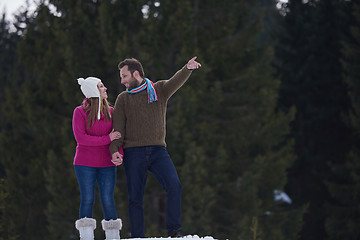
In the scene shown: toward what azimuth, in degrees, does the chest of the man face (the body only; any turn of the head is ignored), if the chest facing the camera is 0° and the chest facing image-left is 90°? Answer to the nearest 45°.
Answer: approximately 0°

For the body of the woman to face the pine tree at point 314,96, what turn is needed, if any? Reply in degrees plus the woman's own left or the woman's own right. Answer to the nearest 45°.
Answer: approximately 90° to the woman's own left

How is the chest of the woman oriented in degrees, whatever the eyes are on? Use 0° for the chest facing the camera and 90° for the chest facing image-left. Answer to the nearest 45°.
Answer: approximately 315°

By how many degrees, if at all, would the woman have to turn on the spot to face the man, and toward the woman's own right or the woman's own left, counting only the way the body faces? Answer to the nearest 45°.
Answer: approximately 45° to the woman's own left

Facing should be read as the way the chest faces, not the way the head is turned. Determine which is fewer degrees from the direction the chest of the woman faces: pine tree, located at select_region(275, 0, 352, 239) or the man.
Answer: the man

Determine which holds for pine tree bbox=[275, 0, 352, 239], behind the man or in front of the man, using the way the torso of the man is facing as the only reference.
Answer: behind
